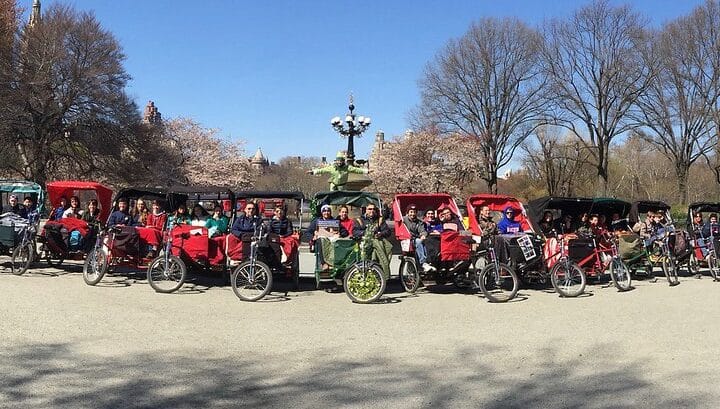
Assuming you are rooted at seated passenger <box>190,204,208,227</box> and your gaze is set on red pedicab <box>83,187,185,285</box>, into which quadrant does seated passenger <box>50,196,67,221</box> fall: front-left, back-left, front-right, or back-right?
front-right

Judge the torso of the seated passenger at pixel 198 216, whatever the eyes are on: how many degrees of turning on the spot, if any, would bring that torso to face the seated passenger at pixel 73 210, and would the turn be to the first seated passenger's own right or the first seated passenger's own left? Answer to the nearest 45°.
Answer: approximately 135° to the first seated passenger's own right

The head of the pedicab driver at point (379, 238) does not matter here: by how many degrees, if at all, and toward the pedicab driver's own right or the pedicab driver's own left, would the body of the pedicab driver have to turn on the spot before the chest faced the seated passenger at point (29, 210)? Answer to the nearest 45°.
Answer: approximately 90° to the pedicab driver's own right

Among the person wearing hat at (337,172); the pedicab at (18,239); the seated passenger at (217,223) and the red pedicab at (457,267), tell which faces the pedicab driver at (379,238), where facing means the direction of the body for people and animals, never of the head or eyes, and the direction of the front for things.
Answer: the person wearing hat

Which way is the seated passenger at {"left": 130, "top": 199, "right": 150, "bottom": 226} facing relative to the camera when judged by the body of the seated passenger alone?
toward the camera

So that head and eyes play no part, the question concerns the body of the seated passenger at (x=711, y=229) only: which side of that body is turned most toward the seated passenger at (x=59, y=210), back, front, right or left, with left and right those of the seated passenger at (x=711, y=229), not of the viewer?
right

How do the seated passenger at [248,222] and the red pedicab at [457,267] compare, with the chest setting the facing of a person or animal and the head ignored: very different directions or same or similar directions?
same or similar directions

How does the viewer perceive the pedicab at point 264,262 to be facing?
facing the viewer and to the left of the viewer

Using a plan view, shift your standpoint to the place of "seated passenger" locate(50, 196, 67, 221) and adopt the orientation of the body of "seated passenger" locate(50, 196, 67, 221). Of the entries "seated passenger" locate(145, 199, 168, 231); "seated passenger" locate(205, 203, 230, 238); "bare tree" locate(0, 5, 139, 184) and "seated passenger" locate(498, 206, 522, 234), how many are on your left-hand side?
3

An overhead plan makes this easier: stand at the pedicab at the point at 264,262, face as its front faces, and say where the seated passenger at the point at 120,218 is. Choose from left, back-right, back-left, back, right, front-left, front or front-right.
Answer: right

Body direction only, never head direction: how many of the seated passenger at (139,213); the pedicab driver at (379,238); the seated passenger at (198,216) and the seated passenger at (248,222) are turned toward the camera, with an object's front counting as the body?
4

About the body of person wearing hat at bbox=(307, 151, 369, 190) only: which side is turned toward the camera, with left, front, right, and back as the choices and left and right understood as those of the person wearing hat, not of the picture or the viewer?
front

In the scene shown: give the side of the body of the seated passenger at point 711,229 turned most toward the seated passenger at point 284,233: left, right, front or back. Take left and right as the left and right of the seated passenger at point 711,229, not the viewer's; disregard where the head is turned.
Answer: right

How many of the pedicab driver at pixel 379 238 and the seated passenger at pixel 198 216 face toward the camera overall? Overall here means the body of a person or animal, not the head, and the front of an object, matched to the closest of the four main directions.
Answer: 2

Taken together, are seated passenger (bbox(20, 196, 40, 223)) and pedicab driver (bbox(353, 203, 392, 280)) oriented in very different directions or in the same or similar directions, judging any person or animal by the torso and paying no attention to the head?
same or similar directions

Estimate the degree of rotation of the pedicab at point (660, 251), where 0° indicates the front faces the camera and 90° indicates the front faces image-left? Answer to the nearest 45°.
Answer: approximately 315°

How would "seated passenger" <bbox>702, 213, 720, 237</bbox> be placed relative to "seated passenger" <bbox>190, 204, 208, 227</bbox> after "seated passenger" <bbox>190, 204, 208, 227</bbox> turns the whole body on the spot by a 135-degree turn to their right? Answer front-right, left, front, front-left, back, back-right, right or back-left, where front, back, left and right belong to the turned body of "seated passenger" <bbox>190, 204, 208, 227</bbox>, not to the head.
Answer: back-right

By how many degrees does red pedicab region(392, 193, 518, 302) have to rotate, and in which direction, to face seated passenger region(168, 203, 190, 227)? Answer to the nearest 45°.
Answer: approximately 135° to its right
